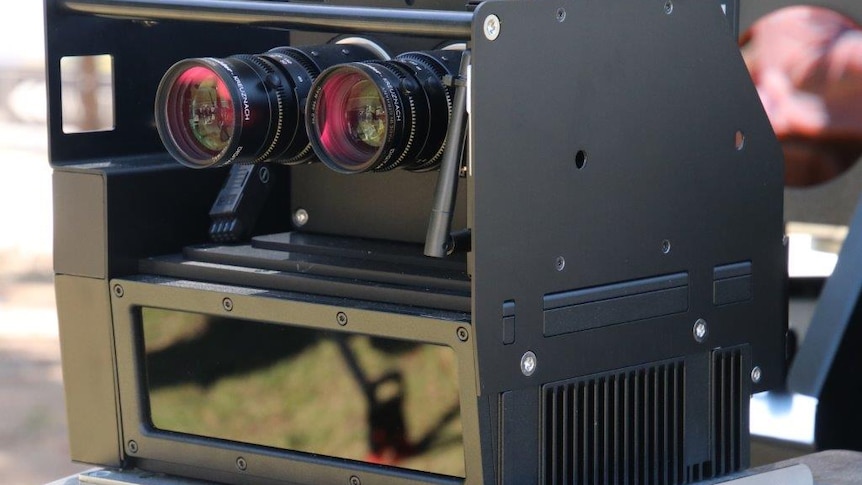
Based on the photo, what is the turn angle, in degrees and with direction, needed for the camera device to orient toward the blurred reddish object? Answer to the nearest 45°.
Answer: approximately 180°

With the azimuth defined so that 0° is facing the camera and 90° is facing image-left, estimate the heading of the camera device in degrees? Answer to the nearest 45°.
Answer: approximately 45°
